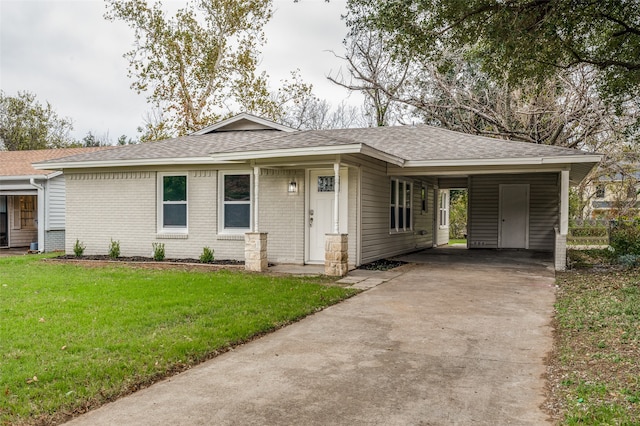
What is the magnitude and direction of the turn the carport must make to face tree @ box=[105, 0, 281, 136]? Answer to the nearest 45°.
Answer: approximately 90° to its right

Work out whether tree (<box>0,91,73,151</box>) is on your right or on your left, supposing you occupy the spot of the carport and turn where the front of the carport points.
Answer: on your right

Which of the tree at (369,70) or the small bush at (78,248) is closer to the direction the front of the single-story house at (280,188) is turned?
the small bush

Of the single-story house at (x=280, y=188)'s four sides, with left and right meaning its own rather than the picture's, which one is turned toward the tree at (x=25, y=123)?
right

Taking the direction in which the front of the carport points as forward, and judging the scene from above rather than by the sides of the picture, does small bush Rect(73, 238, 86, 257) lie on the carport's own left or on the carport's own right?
on the carport's own right

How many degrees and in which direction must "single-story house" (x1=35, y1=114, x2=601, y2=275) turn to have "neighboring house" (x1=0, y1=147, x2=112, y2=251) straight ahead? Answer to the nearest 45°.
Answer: approximately 90° to its right

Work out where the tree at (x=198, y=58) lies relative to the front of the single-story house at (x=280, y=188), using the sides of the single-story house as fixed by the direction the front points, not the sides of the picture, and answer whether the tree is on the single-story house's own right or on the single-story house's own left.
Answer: on the single-story house's own right

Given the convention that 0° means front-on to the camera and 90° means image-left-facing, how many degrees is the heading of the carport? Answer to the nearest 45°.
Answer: approximately 0°

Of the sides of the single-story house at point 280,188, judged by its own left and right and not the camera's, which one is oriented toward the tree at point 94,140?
right
